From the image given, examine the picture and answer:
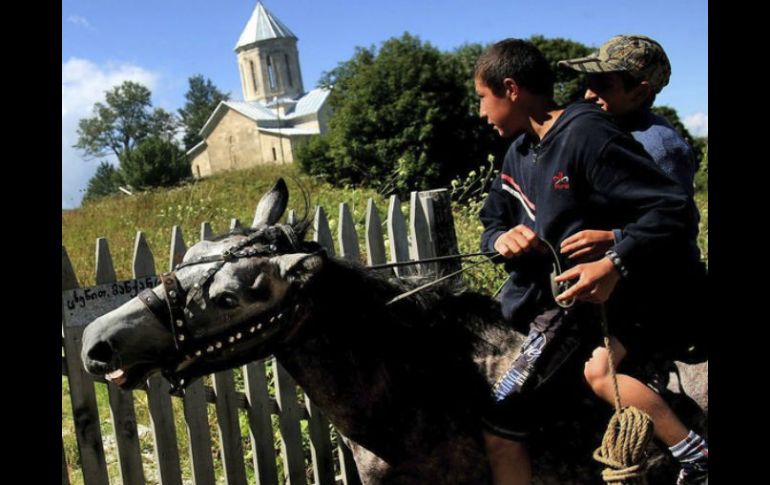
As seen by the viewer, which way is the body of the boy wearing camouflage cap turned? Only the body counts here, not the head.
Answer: to the viewer's left

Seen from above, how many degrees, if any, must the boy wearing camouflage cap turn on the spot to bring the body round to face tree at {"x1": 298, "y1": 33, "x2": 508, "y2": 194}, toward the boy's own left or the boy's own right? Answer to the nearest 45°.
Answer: approximately 90° to the boy's own right

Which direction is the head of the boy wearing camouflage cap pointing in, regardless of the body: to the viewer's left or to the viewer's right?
to the viewer's left

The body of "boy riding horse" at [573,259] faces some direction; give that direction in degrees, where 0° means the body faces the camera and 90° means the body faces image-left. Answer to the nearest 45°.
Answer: approximately 45°

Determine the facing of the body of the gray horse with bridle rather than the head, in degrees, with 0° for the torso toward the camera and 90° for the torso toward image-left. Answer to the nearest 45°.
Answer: approximately 90°

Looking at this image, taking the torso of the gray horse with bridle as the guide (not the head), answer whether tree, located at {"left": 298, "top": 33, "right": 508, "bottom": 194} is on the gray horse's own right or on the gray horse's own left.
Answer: on the gray horse's own right

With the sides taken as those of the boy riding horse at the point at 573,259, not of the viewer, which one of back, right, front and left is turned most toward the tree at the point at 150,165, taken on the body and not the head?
right

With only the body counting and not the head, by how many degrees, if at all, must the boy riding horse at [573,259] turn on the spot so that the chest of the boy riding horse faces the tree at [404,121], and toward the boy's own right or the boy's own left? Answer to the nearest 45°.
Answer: approximately 135° to the boy's own right

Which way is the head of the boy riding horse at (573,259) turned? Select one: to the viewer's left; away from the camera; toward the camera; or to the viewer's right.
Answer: to the viewer's left
